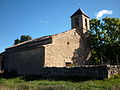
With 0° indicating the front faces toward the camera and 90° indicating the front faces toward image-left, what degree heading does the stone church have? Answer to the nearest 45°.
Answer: approximately 315°

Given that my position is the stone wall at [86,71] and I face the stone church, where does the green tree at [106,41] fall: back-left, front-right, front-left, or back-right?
front-right
